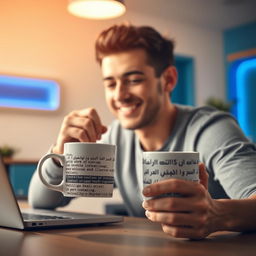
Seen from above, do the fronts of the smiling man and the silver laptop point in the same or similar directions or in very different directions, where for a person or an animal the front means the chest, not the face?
very different directions

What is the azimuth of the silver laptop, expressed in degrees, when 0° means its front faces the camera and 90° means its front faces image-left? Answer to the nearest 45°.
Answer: approximately 225°

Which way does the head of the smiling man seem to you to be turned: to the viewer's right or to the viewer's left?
to the viewer's left

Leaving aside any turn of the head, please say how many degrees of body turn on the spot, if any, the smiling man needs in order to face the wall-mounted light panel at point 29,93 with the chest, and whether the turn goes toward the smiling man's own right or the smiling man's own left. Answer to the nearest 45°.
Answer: approximately 135° to the smiling man's own right

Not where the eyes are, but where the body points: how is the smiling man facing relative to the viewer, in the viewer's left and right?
facing the viewer and to the left of the viewer

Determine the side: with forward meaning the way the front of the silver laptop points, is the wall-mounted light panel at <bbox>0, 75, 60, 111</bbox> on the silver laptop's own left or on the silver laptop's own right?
on the silver laptop's own left

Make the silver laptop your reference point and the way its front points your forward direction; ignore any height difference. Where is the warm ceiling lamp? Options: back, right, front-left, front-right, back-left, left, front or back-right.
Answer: front-left
